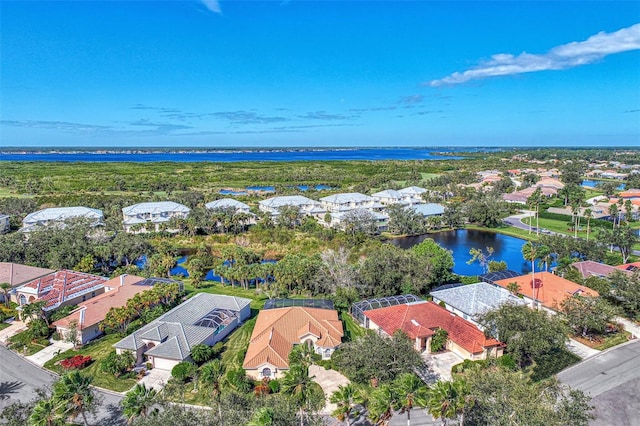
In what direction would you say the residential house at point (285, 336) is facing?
toward the camera

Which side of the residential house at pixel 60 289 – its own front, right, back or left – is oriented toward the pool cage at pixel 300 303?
left

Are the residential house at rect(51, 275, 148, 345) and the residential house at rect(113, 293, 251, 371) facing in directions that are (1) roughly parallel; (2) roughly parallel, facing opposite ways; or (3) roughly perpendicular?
roughly parallel

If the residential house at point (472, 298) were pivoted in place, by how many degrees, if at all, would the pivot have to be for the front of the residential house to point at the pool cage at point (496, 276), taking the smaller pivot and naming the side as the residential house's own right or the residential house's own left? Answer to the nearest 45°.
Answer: approximately 135° to the residential house's own left

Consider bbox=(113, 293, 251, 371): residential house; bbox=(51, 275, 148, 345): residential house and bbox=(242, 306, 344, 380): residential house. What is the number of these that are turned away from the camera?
0

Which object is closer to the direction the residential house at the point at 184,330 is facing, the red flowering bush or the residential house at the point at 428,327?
the red flowering bush

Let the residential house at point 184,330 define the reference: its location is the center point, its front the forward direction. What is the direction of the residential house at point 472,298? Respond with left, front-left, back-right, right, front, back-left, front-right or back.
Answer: back-left

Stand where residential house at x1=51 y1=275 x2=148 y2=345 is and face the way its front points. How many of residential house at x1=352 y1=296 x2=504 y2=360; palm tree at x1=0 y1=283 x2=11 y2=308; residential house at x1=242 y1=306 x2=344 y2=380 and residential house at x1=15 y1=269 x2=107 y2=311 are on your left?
2

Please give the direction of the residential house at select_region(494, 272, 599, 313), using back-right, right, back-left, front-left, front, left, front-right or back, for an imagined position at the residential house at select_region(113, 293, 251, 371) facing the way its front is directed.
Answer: back-left

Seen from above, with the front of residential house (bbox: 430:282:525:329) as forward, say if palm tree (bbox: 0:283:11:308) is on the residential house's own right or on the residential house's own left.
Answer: on the residential house's own right

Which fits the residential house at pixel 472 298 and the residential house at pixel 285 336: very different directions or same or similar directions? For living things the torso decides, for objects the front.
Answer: same or similar directions

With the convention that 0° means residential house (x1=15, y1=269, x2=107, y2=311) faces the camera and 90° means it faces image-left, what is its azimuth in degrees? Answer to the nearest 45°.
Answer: approximately 45°

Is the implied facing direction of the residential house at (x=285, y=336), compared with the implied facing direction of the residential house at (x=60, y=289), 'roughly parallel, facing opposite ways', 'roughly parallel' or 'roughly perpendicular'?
roughly parallel

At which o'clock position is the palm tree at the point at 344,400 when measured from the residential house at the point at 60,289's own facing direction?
The palm tree is roughly at 10 o'clock from the residential house.

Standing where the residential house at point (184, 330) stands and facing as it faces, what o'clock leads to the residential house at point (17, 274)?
the residential house at point (17, 274) is roughly at 3 o'clock from the residential house at point (184, 330).

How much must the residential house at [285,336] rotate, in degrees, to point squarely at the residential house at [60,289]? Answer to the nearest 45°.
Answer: approximately 135° to its right

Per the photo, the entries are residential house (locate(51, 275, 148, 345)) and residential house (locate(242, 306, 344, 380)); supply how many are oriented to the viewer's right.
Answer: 0

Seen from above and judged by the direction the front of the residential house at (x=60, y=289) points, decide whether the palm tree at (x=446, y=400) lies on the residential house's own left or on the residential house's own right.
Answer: on the residential house's own left

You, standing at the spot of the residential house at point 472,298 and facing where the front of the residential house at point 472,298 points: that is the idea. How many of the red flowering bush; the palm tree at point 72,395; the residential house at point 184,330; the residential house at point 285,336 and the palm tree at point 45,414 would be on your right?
5

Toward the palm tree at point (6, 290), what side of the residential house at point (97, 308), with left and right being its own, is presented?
right

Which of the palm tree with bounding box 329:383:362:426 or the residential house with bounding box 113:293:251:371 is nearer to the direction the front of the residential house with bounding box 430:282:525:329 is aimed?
the palm tree
